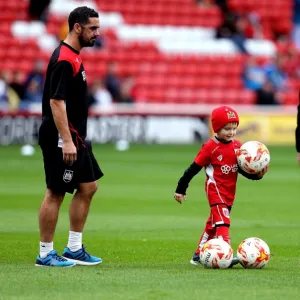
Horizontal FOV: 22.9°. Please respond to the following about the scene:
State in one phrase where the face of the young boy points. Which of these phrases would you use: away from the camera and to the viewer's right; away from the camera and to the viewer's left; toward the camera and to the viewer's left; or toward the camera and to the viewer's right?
toward the camera and to the viewer's right

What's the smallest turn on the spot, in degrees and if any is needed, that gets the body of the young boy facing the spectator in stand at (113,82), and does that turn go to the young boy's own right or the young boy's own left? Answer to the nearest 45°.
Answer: approximately 135° to the young boy's own left

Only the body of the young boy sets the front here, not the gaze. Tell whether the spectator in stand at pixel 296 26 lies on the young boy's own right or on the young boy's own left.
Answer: on the young boy's own left

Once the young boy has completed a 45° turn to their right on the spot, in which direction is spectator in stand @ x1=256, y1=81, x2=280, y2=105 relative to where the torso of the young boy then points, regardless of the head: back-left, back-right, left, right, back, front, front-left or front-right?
back

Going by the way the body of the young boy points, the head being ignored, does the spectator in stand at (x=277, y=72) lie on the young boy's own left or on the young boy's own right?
on the young boy's own left

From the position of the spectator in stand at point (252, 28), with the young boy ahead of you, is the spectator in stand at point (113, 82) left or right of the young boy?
right

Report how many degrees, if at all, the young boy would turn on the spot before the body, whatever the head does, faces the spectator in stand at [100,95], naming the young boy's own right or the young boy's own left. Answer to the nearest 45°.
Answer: approximately 135° to the young boy's own left

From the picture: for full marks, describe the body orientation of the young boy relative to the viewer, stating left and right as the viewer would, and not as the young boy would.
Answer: facing the viewer and to the right of the viewer
